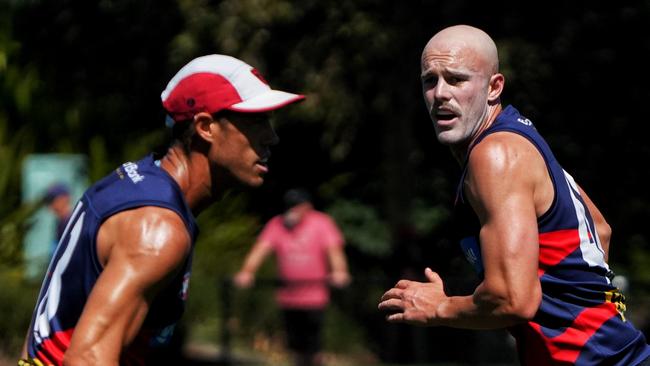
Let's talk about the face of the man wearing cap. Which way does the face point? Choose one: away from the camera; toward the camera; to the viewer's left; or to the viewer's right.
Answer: to the viewer's right

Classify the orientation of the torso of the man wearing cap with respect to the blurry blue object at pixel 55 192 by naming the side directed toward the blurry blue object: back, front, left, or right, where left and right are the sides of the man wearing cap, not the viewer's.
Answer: left

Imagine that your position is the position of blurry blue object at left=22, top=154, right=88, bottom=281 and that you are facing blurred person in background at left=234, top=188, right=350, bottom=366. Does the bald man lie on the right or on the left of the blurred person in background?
right

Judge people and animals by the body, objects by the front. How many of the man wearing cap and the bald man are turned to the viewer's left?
1

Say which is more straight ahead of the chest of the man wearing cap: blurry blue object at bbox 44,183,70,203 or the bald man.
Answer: the bald man

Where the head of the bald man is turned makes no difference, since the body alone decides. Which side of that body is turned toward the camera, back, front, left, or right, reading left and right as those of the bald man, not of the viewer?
left

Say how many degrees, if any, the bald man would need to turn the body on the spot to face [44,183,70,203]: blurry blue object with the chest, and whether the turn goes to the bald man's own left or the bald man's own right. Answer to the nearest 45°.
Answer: approximately 45° to the bald man's own right

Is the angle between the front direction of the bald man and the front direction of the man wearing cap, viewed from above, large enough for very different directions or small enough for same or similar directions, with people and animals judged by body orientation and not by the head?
very different directions

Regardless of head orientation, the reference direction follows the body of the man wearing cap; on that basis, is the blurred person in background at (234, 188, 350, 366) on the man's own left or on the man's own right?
on the man's own left

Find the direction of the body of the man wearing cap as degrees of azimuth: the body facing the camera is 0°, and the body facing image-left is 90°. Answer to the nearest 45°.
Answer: approximately 270°
